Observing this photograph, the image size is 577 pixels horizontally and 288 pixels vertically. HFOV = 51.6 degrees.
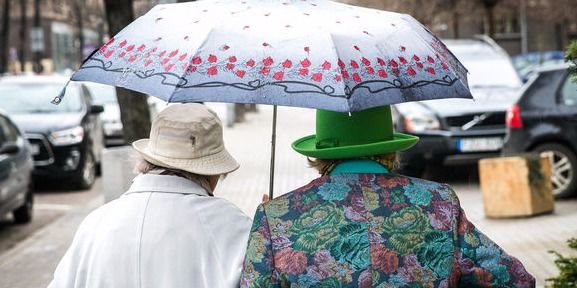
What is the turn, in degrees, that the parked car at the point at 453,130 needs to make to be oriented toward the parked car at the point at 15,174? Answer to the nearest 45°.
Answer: approximately 90° to its right

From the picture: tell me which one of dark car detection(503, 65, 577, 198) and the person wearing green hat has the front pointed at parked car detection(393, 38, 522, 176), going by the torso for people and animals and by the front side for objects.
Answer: the person wearing green hat

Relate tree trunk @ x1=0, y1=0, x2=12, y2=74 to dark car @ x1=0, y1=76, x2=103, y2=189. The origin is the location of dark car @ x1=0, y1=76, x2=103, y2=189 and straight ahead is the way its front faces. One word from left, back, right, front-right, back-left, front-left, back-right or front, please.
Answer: back-right

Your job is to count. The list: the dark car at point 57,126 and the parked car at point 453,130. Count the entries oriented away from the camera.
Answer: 0

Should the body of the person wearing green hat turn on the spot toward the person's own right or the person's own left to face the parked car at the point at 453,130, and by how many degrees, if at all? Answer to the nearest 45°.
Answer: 0° — they already face it

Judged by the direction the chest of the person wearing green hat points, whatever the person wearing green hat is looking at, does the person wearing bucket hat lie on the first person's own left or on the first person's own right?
on the first person's own left

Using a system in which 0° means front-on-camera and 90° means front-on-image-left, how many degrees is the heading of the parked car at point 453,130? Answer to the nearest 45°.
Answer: approximately 315°

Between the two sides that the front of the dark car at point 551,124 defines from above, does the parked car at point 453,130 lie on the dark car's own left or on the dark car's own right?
on the dark car's own left

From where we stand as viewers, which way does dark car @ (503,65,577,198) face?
facing away from the viewer and to the right of the viewer

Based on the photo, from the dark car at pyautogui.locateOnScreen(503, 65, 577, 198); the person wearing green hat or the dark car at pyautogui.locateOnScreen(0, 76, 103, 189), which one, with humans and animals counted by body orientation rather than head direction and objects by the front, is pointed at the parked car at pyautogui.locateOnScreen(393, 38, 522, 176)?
the person wearing green hat

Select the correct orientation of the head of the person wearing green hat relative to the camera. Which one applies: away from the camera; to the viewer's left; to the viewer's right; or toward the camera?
away from the camera

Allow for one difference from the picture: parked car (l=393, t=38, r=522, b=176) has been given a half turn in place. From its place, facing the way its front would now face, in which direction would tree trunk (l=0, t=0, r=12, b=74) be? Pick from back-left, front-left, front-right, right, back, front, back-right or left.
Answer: front

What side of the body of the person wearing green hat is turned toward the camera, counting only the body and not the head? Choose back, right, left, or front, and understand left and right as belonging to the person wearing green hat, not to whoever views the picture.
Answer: back

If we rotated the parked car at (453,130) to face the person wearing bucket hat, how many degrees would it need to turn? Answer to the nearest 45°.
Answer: approximately 45° to its right
